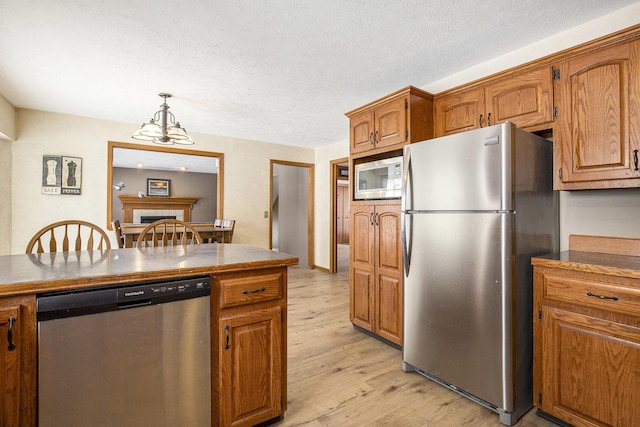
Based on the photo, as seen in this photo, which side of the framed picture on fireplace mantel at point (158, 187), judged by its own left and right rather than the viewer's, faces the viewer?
front

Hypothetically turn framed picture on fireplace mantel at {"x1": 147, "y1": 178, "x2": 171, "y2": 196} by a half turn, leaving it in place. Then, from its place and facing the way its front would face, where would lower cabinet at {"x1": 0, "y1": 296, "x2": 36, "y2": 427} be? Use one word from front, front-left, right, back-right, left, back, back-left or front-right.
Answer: back

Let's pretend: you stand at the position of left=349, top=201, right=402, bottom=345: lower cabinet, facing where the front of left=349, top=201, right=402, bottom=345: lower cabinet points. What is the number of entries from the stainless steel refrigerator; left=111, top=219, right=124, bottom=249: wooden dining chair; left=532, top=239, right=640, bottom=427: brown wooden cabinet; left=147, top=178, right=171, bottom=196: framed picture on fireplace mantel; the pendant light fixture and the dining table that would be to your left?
2

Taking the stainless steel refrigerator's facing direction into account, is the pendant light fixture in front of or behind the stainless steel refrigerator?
in front

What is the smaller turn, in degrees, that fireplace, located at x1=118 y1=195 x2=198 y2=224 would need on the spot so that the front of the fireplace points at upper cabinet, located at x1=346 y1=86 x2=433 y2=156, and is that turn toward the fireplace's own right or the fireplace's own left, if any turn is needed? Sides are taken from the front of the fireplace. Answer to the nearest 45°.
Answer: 0° — it already faces it

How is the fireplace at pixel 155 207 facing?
toward the camera

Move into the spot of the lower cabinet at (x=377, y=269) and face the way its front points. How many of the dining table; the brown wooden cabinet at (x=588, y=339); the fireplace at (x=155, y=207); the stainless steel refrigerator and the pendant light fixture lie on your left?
2

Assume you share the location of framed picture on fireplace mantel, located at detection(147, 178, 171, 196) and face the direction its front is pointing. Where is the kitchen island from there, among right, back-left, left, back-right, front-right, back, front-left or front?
front

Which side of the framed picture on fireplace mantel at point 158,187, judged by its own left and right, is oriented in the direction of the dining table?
front

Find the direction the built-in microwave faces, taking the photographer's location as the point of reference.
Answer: facing the viewer and to the left of the viewer

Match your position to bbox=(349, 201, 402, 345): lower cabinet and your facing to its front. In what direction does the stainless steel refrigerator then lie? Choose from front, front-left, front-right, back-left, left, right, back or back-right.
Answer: left

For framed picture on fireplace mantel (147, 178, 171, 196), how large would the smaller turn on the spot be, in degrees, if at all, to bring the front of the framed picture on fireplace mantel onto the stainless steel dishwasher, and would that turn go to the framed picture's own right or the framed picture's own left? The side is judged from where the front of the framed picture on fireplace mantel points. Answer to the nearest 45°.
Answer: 0° — it already faces it

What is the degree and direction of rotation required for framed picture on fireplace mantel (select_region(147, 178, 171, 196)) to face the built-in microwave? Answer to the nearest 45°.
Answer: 0° — it already faces it
